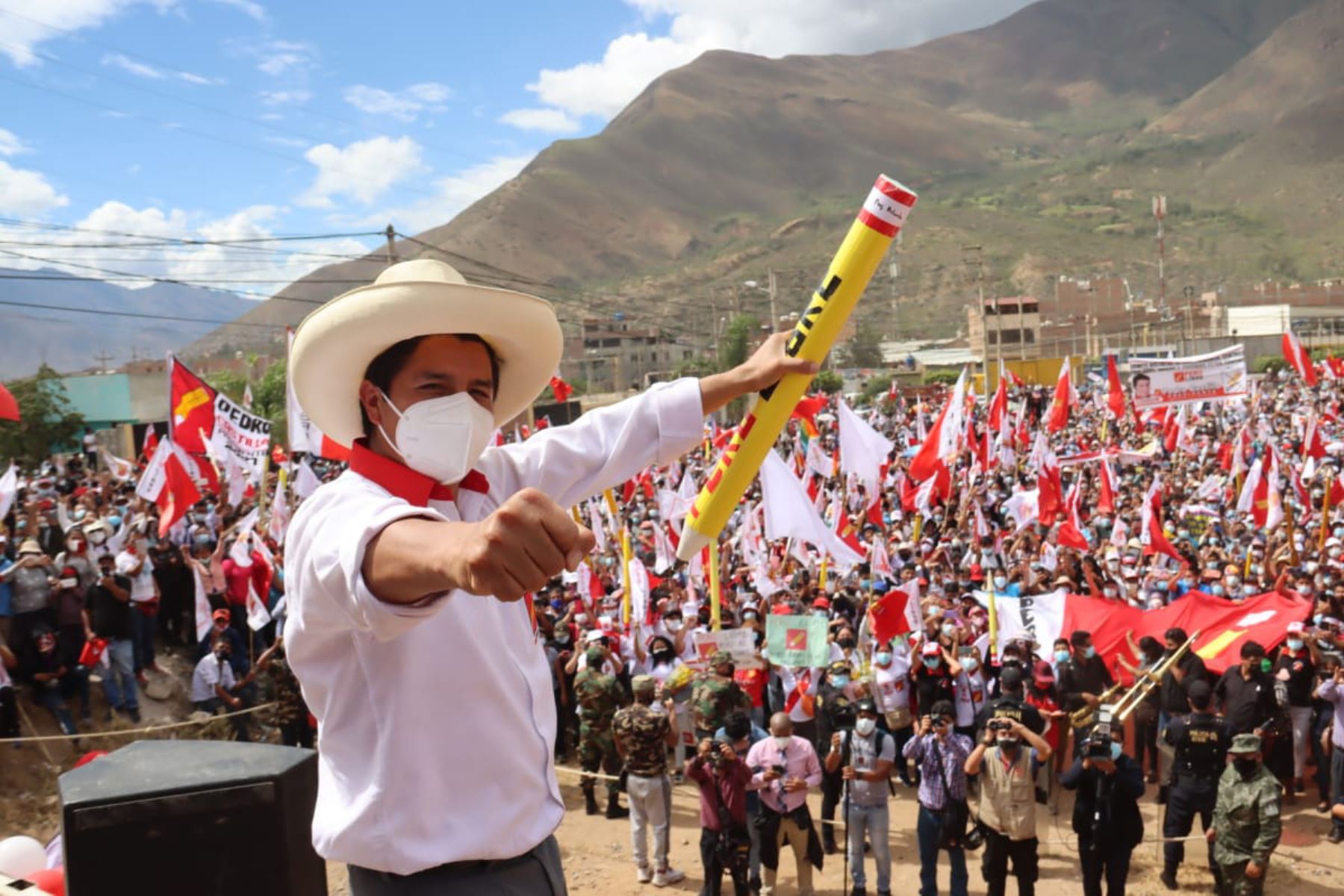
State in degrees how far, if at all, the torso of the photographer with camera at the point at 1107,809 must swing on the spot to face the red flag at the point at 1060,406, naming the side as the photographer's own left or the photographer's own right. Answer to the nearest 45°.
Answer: approximately 180°

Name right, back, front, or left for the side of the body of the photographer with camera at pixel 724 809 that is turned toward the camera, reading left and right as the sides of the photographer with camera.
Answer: front

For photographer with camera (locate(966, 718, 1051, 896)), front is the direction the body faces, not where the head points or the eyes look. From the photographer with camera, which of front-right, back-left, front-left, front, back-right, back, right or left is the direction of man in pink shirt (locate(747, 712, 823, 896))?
right

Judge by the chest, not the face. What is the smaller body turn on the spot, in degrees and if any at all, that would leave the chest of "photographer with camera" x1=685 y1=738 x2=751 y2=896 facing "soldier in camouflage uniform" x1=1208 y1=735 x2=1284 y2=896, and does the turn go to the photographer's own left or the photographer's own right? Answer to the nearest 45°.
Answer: approximately 90° to the photographer's own left

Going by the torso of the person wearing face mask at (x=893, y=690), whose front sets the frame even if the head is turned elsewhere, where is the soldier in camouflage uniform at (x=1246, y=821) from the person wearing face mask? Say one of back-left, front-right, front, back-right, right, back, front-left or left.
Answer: front-left

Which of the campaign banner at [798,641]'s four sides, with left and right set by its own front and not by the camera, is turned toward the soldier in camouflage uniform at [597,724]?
right

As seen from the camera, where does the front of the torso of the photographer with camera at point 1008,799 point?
toward the camera

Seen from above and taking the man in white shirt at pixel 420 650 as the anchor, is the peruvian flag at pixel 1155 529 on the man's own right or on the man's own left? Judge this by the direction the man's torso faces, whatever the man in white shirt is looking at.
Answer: on the man's own left

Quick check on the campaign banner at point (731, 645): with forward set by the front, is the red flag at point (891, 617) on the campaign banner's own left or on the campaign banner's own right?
on the campaign banner's own left

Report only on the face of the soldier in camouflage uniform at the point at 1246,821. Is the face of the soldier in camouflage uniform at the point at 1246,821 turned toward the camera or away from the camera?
toward the camera

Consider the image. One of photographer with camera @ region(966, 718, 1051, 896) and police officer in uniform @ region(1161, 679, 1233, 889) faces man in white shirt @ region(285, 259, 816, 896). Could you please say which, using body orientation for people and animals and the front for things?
the photographer with camera

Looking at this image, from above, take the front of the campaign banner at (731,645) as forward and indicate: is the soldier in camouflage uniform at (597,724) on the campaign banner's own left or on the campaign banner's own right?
on the campaign banner's own right

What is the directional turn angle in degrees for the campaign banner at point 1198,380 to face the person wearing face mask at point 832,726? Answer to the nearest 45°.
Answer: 0° — it already faces them

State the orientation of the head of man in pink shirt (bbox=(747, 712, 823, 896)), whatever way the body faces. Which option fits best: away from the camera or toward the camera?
toward the camera
